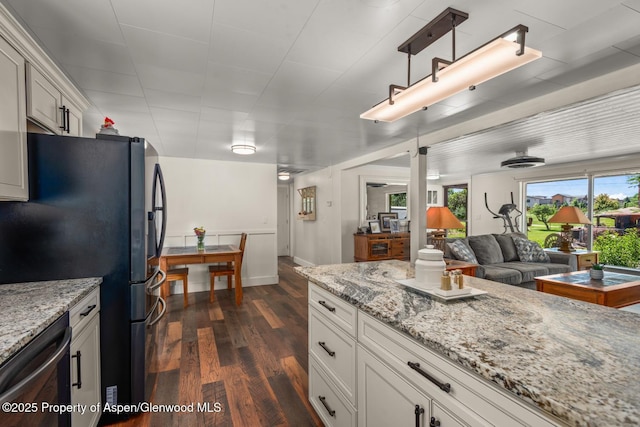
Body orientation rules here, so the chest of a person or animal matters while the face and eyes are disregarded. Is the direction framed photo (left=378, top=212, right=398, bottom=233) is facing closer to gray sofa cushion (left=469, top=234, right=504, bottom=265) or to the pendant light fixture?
the pendant light fixture

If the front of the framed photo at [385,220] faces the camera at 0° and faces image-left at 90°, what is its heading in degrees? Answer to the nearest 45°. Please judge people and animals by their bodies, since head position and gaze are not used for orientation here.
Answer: approximately 0°

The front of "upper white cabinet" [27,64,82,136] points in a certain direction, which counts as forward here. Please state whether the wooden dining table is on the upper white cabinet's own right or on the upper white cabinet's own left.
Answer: on the upper white cabinet's own left

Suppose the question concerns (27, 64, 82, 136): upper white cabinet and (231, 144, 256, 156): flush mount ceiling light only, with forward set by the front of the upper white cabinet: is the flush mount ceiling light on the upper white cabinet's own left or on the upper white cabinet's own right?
on the upper white cabinet's own left

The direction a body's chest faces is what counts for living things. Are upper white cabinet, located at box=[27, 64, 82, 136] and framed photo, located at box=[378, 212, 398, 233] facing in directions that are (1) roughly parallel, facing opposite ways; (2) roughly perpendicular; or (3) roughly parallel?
roughly perpendicular

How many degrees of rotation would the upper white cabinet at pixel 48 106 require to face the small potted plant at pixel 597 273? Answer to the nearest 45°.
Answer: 0° — it already faces it
